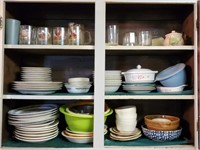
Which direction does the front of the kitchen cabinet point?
toward the camera
